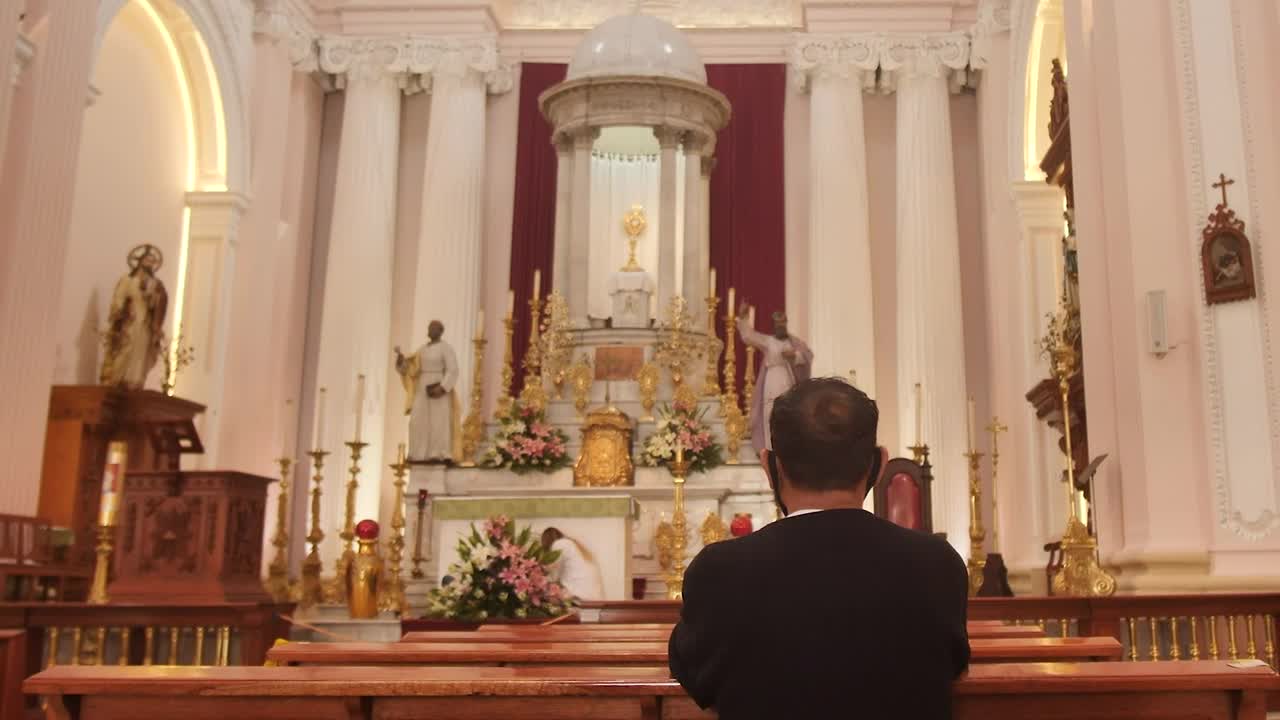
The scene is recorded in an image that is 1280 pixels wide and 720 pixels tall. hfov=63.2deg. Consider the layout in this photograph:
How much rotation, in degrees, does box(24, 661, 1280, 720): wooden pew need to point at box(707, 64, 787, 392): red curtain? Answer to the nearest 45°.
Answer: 0° — it already faces it

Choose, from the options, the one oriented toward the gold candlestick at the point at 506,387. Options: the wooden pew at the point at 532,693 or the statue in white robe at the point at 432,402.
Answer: the wooden pew

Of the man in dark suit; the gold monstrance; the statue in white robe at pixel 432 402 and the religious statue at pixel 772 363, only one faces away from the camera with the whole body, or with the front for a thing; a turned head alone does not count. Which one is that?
the man in dark suit

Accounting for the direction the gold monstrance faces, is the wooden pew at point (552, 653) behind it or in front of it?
in front

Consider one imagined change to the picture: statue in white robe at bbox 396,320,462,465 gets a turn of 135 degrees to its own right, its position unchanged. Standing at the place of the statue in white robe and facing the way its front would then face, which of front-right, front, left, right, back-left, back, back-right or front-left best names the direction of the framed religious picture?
back

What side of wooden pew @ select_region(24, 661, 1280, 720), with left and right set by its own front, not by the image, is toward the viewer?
back

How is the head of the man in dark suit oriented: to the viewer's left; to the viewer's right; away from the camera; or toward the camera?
away from the camera

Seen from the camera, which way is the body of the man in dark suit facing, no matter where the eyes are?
away from the camera

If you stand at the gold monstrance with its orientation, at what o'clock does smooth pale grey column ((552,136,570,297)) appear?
The smooth pale grey column is roughly at 2 o'clock from the gold monstrance.

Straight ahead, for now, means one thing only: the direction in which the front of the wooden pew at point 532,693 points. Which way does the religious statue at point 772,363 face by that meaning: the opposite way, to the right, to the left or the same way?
the opposite way

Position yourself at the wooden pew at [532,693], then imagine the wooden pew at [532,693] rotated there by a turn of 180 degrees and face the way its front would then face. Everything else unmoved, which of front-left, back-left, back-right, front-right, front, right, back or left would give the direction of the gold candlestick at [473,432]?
back

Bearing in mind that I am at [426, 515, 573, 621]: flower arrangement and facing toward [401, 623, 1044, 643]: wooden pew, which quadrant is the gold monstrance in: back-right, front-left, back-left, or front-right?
back-left

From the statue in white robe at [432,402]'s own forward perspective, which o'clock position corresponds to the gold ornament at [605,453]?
The gold ornament is roughly at 10 o'clock from the statue in white robe.

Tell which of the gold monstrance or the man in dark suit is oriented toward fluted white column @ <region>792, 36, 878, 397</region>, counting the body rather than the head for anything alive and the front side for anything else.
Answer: the man in dark suit
